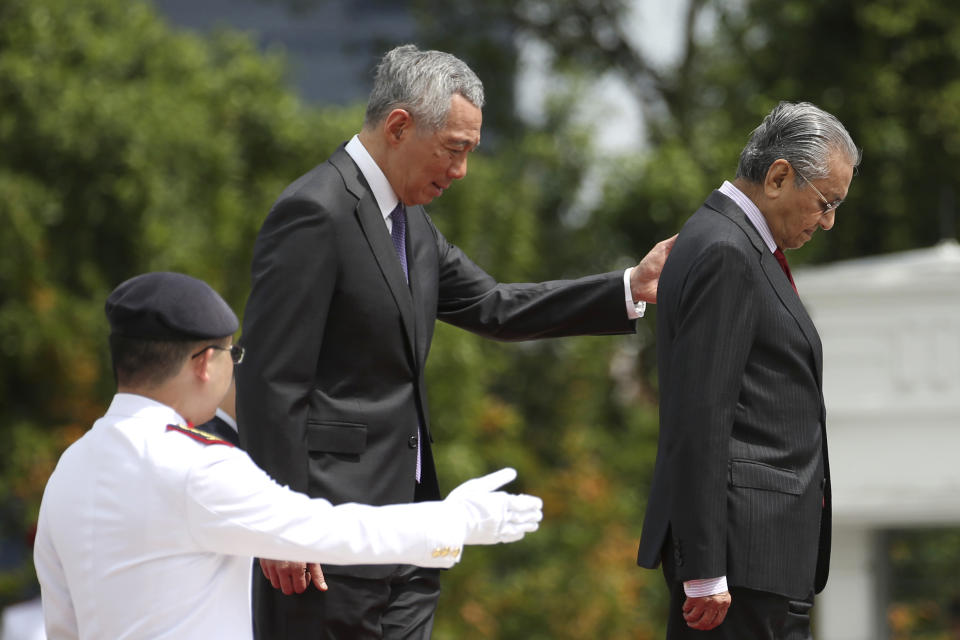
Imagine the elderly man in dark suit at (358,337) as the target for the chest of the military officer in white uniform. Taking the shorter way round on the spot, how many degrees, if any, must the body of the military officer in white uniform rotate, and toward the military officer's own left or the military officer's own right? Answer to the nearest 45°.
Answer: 0° — they already face them

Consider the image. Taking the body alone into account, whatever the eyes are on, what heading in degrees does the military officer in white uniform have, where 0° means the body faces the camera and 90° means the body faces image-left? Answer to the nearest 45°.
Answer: approximately 225°

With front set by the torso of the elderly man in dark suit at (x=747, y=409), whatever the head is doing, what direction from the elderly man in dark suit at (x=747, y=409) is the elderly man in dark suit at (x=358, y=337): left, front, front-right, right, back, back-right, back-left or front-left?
back

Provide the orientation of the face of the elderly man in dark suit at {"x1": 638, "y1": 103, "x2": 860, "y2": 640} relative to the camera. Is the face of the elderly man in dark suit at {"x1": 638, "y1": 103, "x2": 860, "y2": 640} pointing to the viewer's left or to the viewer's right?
to the viewer's right

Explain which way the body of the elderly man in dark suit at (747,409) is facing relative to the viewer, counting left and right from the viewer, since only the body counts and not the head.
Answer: facing to the right of the viewer

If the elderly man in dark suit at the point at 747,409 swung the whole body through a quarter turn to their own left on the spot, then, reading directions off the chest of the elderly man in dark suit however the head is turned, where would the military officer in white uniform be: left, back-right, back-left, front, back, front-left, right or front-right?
back-left

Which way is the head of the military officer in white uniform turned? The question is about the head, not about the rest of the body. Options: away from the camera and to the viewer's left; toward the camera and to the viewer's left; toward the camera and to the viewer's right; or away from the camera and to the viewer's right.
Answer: away from the camera and to the viewer's right
